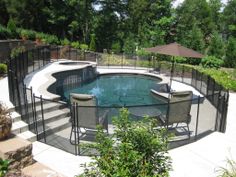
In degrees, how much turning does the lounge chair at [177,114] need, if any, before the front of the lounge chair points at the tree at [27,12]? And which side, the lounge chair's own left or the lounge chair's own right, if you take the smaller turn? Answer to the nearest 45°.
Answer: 0° — it already faces it

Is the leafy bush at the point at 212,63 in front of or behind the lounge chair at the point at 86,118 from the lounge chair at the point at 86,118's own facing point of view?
in front

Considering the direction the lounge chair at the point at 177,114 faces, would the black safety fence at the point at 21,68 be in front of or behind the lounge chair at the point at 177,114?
in front

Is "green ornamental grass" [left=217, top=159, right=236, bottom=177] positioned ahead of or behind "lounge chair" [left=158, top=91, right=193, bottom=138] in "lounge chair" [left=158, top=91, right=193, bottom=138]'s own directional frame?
behind

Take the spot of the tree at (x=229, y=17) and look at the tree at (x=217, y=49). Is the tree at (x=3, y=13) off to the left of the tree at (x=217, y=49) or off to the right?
right

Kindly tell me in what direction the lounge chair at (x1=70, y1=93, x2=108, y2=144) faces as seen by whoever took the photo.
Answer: facing away from the viewer and to the right of the viewer

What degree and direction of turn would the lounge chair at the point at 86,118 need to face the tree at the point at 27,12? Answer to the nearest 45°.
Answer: approximately 45° to its left

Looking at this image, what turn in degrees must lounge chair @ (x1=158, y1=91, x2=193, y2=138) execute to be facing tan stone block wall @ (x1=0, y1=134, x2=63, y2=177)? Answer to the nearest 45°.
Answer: approximately 90° to its left

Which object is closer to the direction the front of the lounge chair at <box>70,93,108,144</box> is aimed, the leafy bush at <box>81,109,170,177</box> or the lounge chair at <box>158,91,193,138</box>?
the lounge chair

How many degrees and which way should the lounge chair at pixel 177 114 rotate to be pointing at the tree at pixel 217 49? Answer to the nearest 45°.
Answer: approximately 45° to its right

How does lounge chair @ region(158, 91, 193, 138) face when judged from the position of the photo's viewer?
facing away from the viewer and to the left of the viewer

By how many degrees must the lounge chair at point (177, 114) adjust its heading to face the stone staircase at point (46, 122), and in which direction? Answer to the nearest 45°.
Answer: approximately 45° to its left

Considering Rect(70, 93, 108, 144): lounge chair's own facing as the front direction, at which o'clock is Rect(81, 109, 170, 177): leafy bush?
The leafy bush is roughly at 4 o'clock from the lounge chair.
